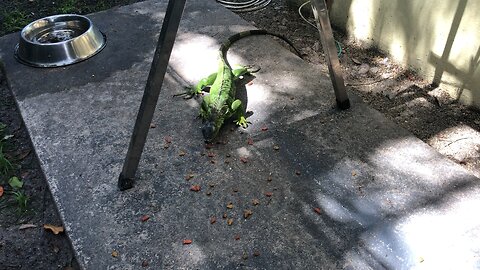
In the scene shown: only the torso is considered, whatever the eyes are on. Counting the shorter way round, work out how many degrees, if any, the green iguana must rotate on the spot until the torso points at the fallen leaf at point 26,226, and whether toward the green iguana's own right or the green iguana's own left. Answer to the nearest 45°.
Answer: approximately 45° to the green iguana's own right

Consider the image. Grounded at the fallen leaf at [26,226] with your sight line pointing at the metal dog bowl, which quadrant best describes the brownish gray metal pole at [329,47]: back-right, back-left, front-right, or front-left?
front-right

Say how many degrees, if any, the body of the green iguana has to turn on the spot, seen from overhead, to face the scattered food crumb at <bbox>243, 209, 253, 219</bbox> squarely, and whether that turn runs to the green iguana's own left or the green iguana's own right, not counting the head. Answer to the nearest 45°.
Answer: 0° — it already faces it

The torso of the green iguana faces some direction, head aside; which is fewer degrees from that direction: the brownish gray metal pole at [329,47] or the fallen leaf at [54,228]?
the fallen leaf

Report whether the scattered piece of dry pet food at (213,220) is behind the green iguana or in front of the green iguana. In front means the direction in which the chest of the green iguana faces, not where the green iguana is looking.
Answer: in front

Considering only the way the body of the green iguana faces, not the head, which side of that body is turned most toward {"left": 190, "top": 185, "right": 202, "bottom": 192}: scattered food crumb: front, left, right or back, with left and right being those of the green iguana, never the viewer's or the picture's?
front

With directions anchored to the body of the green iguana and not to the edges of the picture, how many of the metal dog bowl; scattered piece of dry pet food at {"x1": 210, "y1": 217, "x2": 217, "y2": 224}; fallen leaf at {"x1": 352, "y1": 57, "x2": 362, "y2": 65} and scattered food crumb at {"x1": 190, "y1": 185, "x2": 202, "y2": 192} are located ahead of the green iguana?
2

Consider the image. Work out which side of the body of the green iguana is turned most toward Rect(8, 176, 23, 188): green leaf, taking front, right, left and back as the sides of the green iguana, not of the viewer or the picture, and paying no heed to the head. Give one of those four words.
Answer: right

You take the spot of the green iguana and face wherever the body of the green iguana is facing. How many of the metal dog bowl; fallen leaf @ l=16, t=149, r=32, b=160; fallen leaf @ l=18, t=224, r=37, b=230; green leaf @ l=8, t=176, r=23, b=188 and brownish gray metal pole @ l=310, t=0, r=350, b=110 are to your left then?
1

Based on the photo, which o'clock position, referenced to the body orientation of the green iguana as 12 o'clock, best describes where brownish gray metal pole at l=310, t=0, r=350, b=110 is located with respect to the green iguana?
The brownish gray metal pole is roughly at 9 o'clock from the green iguana.

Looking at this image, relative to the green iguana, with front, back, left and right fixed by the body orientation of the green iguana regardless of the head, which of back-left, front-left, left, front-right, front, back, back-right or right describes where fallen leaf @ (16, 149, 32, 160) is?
right

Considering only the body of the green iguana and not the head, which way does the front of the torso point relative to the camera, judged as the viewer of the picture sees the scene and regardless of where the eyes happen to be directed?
toward the camera

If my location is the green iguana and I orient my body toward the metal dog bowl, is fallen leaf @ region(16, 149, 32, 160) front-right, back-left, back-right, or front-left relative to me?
front-left

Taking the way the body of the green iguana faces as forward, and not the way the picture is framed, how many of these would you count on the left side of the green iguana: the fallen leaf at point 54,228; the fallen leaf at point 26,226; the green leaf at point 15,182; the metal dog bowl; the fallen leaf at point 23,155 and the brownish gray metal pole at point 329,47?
1

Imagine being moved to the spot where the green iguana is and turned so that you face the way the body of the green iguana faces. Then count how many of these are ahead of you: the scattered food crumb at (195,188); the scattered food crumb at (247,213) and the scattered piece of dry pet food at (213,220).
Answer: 3
